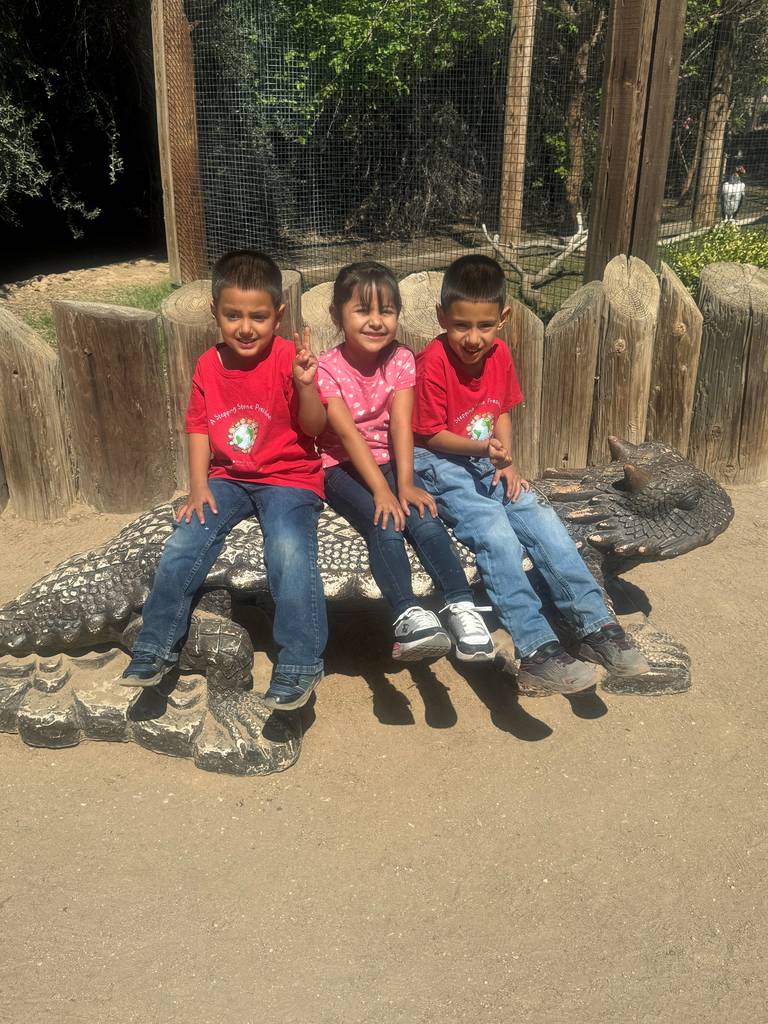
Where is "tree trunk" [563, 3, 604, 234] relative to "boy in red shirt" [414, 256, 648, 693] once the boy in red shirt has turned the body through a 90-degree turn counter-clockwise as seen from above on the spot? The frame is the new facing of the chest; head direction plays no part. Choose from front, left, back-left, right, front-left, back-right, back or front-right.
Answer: front-left

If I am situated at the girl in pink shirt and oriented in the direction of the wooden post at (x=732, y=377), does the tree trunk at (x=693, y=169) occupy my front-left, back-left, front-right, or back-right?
front-left

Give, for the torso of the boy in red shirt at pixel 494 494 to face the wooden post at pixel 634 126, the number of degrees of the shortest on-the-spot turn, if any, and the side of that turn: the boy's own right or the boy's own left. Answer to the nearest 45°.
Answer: approximately 135° to the boy's own left

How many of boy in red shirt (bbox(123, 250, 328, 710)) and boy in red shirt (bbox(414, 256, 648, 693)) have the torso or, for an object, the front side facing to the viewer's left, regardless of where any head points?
0

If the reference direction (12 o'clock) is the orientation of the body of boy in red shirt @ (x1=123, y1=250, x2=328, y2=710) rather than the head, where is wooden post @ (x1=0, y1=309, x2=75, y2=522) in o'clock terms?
The wooden post is roughly at 5 o'clock from the boy in red shirt.

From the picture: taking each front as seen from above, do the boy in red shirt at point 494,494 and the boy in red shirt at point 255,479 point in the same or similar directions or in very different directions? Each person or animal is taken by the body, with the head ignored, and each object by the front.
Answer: same or similar directions

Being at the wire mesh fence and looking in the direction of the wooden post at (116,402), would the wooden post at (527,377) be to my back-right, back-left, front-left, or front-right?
front-left

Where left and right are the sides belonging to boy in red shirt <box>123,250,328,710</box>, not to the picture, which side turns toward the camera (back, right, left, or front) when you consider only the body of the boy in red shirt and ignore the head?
front

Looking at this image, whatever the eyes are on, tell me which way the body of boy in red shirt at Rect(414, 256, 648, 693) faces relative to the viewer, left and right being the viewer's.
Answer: facing the viewer and to the right of the viewer

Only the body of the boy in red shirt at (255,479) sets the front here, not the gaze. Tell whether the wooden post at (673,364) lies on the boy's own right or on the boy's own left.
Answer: on the boy's own left

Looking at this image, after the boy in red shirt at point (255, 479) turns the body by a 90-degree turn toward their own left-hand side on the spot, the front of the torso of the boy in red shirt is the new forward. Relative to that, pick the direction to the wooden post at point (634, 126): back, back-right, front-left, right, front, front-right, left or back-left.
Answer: front-left

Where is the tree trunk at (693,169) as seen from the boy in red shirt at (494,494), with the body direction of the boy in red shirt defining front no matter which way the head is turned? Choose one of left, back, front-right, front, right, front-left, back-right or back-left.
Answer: back-left

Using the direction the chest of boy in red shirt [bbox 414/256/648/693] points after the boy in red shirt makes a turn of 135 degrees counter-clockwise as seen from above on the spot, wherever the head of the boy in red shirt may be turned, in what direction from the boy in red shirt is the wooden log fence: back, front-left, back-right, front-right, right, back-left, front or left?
front
